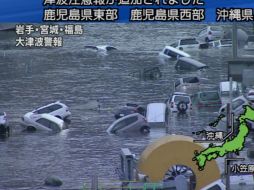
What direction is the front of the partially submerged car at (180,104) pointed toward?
away from the camera

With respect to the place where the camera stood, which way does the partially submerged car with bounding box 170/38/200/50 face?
facing to the left of the viewer

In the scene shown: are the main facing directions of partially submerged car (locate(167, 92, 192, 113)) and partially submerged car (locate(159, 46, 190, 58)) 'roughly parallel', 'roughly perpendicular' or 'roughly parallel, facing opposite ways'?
roughly perpendicular

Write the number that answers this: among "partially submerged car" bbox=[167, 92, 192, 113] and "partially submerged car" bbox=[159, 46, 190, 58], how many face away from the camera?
1

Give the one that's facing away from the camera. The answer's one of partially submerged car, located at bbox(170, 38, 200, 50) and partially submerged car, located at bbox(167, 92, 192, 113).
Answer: partially submerged car, located at bbox(167, 92, 192, 113)
